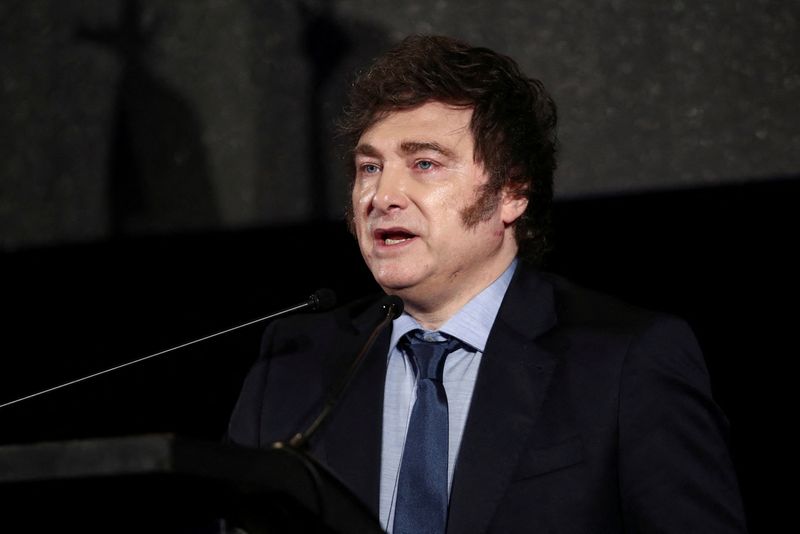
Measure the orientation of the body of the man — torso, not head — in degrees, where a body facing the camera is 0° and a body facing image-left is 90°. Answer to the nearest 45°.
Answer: approximately 45°

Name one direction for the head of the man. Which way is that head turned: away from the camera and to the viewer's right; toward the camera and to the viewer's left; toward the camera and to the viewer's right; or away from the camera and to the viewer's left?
toward the camera and to the viewer's left

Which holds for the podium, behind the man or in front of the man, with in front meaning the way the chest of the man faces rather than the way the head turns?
in front
